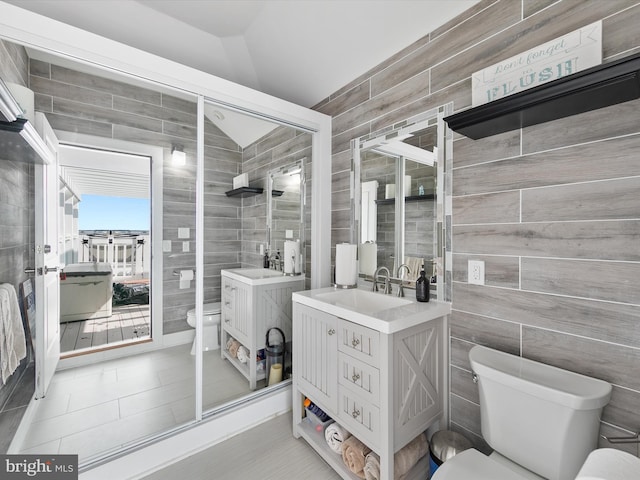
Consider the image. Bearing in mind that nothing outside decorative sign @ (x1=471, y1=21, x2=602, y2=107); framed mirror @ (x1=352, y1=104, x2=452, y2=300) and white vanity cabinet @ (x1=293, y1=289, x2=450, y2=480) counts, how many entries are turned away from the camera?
0

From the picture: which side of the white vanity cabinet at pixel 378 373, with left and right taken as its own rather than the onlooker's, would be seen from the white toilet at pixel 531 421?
left

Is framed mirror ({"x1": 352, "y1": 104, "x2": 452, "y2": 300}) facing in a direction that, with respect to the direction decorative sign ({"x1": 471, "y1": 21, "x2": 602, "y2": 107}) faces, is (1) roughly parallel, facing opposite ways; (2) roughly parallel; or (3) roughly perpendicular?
roughly parallel

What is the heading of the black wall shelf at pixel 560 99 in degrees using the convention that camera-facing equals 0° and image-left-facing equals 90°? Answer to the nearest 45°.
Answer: approximately 45°

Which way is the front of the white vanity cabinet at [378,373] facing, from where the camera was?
facing the viewer and to the left of the viewer

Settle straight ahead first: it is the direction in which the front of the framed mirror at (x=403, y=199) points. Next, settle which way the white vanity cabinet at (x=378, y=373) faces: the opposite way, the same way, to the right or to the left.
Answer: the same way

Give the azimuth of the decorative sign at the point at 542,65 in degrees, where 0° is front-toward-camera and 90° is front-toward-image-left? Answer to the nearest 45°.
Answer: approximately 45°

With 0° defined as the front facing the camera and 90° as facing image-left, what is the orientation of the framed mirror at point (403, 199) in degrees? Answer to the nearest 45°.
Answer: approximately 45°
